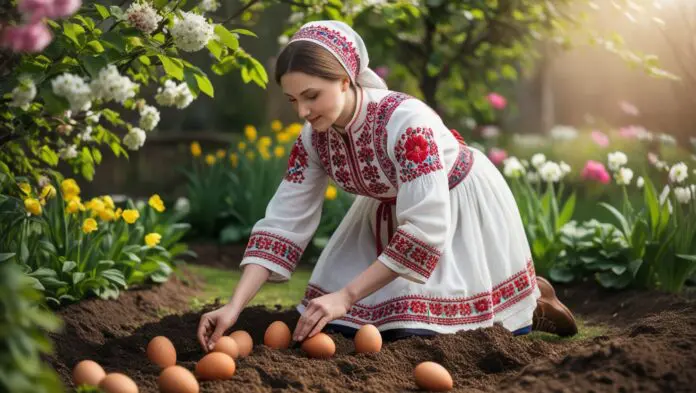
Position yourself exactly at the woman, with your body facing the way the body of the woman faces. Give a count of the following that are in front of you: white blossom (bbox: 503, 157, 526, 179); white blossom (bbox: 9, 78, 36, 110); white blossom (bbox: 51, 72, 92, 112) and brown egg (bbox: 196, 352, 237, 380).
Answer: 3

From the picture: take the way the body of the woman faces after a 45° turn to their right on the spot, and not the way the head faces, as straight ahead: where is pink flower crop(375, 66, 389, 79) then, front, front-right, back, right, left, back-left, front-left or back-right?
right

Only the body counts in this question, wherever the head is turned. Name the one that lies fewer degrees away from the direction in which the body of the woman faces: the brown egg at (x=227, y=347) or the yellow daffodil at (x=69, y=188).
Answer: the brown egg

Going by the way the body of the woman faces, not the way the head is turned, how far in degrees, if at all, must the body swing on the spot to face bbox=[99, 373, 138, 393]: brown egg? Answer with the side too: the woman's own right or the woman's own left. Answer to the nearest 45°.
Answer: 0° — they already face it

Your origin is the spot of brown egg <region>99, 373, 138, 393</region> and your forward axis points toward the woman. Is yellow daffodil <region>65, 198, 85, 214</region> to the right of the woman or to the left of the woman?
left

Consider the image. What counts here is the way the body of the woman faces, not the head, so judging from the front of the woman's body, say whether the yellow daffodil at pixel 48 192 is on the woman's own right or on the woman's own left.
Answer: on the woman's own right

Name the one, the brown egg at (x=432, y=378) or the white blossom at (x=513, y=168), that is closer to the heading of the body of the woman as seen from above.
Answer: the brown egg

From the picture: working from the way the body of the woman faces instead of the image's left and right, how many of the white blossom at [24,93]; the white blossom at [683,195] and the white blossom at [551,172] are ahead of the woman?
1

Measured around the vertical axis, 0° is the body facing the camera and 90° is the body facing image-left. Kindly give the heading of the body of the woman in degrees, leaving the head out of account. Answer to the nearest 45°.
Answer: approximately 45°

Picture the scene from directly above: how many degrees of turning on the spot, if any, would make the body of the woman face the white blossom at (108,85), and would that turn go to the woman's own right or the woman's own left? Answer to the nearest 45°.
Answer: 0° — they already face it

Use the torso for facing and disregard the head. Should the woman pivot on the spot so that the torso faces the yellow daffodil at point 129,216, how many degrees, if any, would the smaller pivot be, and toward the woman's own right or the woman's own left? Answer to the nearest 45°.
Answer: approximately 90° to the woman's own right

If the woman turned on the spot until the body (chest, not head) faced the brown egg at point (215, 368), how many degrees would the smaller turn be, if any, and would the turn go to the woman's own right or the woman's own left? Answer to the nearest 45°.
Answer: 0° — they already face it

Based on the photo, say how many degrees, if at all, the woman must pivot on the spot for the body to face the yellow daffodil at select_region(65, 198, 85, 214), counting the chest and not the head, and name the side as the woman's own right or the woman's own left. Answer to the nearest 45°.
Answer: approximately 45° to the woman's own right

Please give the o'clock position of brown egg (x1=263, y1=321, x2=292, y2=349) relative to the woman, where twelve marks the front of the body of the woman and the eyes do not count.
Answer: The brown egg is roughly at 12 o'clock from the woman.

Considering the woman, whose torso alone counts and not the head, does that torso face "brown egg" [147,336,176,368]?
yes

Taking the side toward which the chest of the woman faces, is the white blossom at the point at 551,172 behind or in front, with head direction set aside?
behind

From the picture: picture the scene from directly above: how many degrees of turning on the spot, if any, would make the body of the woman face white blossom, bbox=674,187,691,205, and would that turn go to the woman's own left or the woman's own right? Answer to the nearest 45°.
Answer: approximately 180°

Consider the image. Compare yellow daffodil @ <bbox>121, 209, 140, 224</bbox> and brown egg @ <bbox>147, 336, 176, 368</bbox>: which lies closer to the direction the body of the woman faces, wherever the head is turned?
the brown egg
